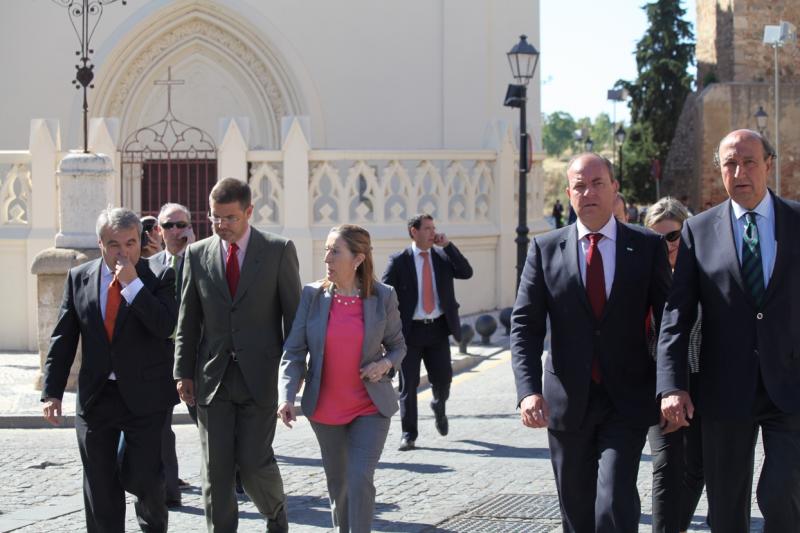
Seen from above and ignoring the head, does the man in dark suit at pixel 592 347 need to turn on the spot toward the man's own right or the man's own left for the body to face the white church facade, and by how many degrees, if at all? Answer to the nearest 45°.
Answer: approximately 180°

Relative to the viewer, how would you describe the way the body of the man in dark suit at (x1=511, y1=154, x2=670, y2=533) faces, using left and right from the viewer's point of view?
facing the viewer

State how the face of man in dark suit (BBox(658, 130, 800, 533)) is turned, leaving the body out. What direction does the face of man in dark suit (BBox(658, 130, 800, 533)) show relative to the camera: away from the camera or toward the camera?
toward the camera

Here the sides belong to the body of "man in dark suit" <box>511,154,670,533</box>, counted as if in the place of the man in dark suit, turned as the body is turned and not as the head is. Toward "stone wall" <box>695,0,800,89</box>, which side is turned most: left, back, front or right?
back

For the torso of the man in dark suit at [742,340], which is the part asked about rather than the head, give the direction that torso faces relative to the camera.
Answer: toward the camera

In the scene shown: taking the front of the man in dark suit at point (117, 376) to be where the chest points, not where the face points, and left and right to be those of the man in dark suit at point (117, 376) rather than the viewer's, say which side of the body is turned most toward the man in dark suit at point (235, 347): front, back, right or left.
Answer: left

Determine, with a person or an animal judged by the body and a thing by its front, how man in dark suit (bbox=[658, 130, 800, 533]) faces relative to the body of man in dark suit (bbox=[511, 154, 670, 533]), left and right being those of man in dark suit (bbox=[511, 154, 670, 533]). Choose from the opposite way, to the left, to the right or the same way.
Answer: the same way

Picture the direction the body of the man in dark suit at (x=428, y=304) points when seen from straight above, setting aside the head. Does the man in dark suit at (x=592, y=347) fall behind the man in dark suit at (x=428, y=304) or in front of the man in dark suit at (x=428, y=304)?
in front

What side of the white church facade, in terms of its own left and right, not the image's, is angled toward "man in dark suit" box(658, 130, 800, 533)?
front

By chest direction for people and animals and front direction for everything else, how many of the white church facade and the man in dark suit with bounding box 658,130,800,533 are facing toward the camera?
2

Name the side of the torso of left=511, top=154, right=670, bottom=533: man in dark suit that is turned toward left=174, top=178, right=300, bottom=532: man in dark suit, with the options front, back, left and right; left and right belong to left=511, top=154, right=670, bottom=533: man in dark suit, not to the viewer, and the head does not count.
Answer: right

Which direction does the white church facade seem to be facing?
toward the camera

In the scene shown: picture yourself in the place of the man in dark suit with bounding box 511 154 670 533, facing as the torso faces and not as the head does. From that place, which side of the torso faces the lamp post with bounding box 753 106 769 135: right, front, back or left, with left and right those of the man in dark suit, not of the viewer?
back

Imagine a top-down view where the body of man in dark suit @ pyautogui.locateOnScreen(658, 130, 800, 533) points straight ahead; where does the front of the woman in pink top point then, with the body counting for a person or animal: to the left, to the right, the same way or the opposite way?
the same way

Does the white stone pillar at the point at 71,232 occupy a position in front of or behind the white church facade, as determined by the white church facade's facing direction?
in front

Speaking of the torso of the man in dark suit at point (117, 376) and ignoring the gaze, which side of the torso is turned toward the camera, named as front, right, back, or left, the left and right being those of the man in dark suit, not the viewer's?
front
